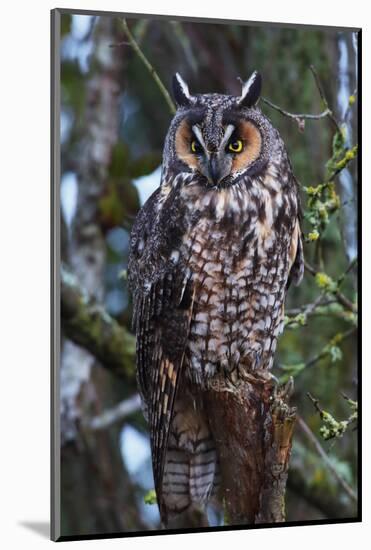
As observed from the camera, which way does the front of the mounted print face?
facing the viewer and to the right of the viewer
